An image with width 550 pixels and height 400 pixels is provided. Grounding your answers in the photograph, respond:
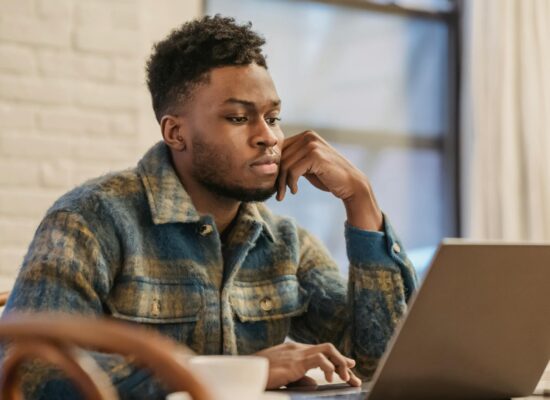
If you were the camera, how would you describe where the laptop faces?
facing away from the viewer and to the left of the viewer

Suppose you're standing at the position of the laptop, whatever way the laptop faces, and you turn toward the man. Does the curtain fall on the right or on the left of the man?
right

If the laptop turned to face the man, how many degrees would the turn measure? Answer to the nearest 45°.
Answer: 0° — it already faces them

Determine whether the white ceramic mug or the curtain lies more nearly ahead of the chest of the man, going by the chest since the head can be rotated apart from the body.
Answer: the white ceramic mug

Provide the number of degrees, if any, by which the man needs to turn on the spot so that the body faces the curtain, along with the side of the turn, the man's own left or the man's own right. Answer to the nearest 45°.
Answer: approximately 90° to the man's own left

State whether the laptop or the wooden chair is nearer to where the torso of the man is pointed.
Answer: the laptop

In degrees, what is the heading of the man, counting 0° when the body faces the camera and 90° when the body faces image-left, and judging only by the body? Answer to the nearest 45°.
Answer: approximately 315°

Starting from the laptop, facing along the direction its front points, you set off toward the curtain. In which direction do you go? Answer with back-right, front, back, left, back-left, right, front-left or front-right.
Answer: front-right

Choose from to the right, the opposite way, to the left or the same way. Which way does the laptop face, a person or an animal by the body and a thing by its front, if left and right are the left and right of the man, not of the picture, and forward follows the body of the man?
the opposite way

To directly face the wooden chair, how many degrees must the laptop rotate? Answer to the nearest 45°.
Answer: approximately 90° to its left

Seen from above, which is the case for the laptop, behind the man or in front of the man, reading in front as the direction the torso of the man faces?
in front

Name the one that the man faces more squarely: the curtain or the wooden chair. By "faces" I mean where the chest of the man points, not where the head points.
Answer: the wooden chair
